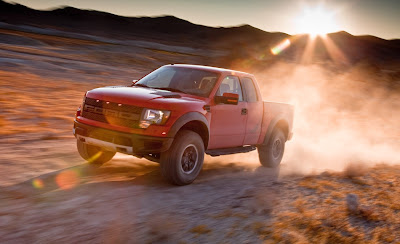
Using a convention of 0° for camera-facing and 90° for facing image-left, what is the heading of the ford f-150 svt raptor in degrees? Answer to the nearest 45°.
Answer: approximately 45°
